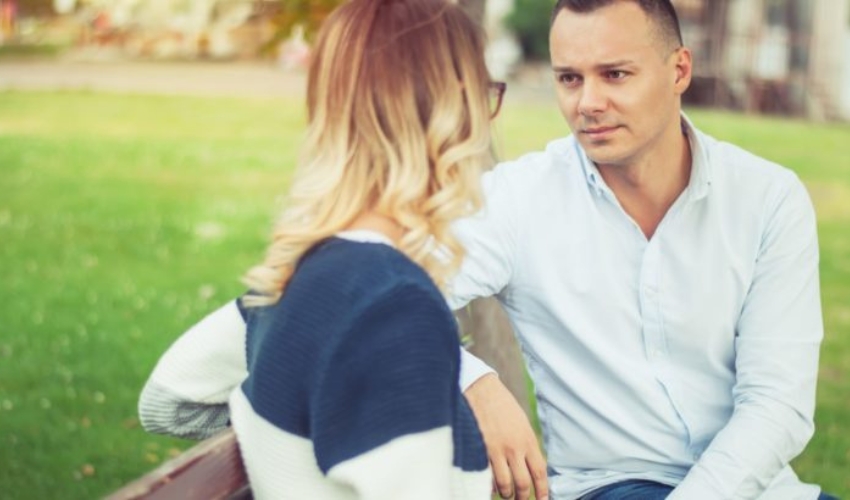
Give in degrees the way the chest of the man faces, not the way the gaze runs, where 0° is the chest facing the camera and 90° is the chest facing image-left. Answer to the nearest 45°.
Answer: approximately 0°

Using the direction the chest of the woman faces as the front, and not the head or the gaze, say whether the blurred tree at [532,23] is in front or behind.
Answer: in front

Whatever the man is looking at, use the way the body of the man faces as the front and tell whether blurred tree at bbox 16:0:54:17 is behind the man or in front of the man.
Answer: behind

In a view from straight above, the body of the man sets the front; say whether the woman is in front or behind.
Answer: in front

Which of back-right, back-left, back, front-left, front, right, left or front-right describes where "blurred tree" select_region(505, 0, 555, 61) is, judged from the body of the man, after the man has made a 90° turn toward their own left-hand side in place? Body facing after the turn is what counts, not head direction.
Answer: left

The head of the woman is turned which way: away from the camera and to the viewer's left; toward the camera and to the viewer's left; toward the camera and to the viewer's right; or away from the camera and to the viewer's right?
away from the camera and to the viewer's right

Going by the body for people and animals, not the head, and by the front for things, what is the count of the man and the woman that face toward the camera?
1

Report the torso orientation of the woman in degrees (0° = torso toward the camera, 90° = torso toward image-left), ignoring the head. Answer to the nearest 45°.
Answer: approximately 225°

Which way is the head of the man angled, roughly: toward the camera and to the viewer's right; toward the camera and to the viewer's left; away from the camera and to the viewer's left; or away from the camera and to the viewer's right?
toward the camera and to the viewer's left

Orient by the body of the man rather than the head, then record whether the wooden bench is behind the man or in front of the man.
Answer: in front

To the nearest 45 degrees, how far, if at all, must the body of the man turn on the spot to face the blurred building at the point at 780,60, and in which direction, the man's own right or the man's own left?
approximately 180°

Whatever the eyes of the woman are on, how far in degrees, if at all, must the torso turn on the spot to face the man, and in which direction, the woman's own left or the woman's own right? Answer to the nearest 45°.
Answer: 0° — they already face them
